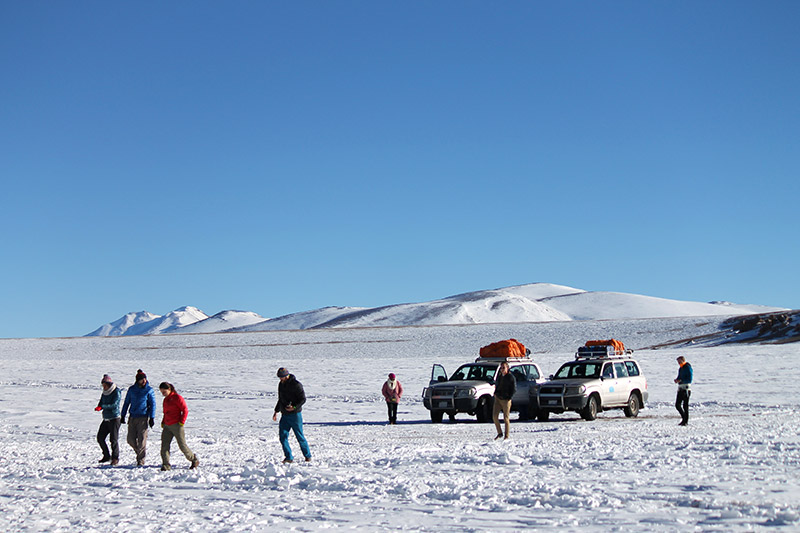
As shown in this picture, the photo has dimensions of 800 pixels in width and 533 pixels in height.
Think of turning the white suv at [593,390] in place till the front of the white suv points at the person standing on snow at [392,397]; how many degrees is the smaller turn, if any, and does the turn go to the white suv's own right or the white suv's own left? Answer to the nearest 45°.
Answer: approximately 45° to the white suv's own right

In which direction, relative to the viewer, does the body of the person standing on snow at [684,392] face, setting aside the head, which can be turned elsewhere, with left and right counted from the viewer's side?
facing to the left of the viewer

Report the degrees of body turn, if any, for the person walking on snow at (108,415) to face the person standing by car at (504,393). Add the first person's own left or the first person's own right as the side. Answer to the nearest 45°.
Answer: approximately 135° to the first person's own left

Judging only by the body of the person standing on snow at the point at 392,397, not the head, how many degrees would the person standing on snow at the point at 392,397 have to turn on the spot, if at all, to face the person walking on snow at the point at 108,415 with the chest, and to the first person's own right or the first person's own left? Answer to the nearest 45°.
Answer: approximately 45° to the first person's own right

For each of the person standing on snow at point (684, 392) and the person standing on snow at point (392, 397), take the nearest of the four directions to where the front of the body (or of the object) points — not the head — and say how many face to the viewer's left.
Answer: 1

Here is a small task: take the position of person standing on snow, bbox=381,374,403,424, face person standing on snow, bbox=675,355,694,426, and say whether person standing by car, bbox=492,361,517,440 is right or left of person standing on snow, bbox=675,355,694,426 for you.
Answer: right
